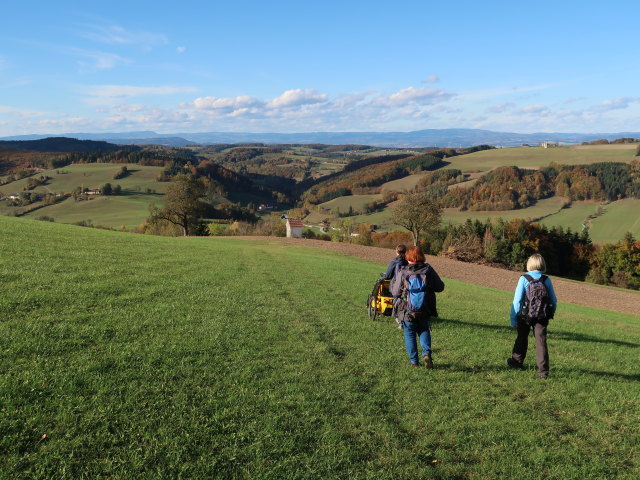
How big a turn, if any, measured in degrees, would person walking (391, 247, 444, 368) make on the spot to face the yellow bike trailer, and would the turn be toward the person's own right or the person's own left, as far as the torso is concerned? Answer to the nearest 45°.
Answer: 0° — they already face it

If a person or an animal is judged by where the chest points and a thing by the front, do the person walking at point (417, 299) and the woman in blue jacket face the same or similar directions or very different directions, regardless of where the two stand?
same or similar directions

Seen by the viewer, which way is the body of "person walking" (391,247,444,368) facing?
away from the camera

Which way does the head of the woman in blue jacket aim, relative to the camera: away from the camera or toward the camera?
away from the camera

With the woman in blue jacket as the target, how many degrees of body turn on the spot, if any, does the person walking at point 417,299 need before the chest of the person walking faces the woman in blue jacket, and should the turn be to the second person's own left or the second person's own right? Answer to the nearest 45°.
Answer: approximately 90° to the second person's own right

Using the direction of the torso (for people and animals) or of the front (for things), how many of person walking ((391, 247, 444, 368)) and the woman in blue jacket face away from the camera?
2

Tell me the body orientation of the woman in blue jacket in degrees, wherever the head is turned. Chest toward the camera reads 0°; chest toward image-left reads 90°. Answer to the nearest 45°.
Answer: approximately 180°

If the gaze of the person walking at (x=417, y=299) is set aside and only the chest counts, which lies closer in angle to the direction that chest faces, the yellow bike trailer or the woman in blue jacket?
the yellow bike trailer

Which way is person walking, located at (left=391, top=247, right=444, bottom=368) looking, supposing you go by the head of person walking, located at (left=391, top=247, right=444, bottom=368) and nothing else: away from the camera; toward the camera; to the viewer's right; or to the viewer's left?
away from the camera

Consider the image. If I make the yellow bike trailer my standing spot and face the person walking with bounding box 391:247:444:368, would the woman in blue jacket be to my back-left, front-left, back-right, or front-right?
front-left
